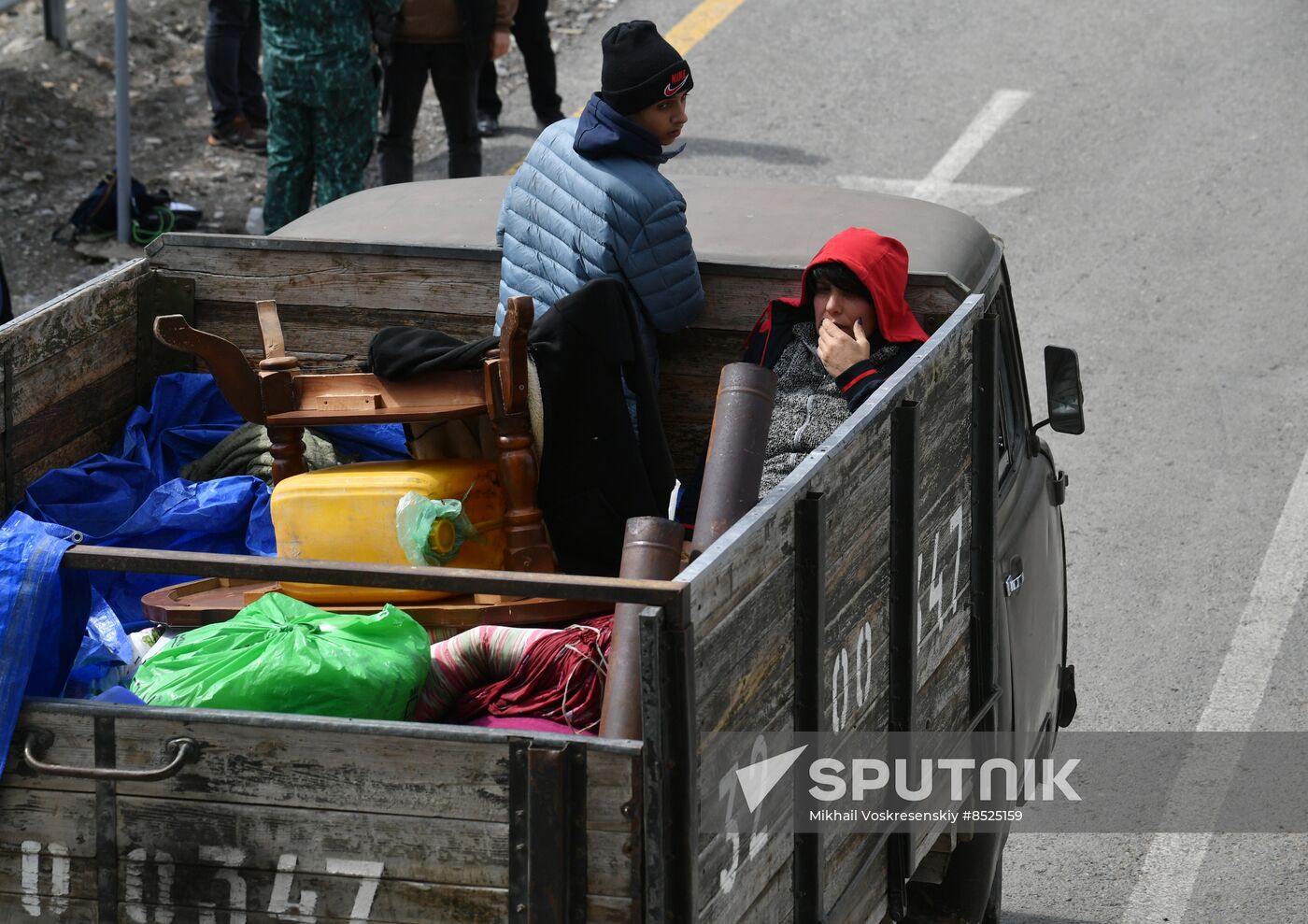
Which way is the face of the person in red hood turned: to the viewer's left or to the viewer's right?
to the viewer's left

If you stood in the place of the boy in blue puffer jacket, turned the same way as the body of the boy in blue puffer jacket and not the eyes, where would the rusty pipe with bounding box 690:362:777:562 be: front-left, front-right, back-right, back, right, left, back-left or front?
back-right

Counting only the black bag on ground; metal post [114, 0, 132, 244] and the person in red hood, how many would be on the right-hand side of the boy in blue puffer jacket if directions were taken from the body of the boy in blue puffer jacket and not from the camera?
1

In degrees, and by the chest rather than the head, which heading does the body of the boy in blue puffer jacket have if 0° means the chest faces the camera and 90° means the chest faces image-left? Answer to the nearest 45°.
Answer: approximately 225°

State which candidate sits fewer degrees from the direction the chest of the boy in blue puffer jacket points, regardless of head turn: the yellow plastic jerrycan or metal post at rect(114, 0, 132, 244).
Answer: the metal post

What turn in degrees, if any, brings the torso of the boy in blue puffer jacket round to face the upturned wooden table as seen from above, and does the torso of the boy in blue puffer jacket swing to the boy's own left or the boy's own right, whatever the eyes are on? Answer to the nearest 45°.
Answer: approximately 180°

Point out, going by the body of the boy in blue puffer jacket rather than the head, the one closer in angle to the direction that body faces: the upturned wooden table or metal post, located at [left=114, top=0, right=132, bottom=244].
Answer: the metal post

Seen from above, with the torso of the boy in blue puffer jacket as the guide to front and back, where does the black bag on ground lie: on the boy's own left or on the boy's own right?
on the boy's own left
